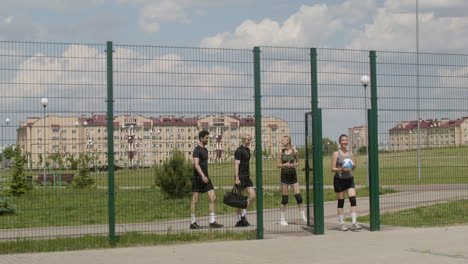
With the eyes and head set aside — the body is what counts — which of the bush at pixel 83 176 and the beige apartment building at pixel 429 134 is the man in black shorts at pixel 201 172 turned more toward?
the beige apartment building

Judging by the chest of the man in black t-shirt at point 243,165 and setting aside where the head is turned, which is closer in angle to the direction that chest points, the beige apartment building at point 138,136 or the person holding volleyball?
the person holding volleyball

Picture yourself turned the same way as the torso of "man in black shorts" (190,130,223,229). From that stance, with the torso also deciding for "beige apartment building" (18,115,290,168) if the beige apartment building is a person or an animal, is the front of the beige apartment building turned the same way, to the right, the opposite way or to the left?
to the right

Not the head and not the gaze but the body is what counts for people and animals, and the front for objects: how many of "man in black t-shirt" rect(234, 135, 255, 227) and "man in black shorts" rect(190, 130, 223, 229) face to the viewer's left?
0

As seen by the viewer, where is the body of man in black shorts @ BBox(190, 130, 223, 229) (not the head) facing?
to the viewer's right

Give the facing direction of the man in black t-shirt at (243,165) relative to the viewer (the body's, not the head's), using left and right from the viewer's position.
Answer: facing the viewer and to the right of the viewer

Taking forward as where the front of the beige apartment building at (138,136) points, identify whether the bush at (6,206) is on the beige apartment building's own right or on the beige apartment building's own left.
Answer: on the beige apartment building's own right

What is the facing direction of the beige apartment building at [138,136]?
toward the camera

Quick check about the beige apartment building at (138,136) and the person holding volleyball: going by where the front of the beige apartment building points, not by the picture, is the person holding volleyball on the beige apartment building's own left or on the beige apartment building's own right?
on the beige apartment building's own left

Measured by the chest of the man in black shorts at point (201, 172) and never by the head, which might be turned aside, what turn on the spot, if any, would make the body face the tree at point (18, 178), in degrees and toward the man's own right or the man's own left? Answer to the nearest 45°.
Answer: approximately 180°

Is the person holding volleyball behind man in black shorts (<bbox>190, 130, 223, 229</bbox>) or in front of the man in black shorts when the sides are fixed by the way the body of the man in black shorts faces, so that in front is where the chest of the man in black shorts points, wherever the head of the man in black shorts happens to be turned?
in front

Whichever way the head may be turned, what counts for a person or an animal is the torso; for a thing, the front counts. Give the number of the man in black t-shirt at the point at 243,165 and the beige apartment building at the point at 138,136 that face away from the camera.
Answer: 0
